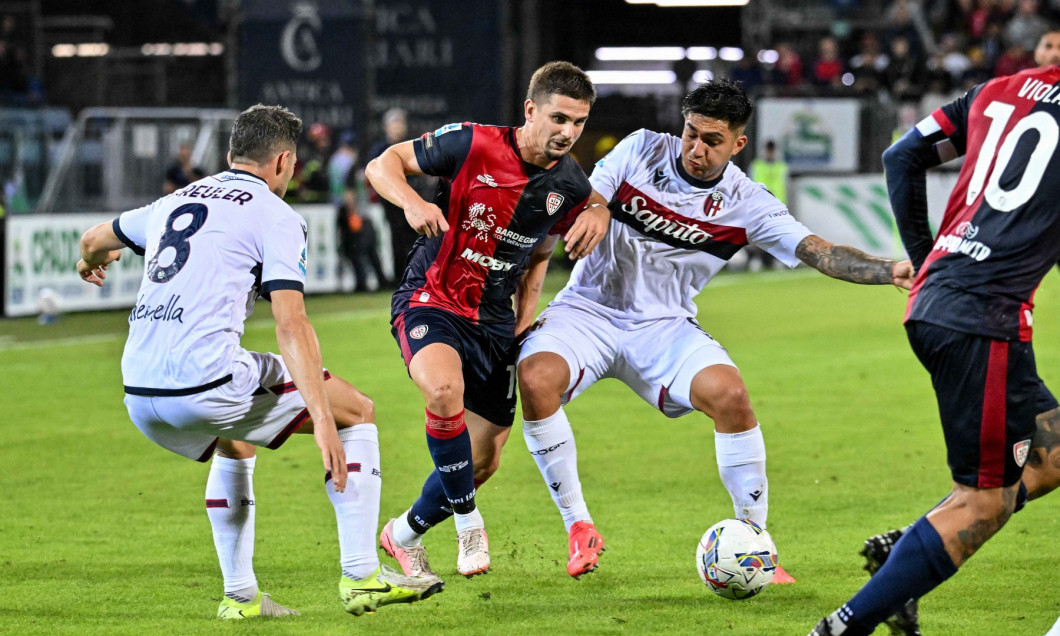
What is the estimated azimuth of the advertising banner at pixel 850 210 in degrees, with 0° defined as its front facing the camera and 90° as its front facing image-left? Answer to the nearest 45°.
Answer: approximately 0°

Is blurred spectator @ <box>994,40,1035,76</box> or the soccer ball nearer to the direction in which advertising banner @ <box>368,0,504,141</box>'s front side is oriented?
the soccer ball

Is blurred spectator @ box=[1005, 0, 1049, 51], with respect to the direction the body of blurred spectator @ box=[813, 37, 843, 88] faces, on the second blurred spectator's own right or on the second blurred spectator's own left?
on the second blurred spectator's own left

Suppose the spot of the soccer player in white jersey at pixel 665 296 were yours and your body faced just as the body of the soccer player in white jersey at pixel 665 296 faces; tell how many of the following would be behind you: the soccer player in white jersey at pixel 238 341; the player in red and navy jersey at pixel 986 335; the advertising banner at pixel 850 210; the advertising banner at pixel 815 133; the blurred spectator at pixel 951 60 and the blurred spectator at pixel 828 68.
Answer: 4

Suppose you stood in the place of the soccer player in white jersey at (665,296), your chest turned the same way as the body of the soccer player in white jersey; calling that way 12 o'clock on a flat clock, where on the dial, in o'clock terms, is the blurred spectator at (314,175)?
The blurred spectator is roughly at 5 o'clock from the soccer player in white jersey.

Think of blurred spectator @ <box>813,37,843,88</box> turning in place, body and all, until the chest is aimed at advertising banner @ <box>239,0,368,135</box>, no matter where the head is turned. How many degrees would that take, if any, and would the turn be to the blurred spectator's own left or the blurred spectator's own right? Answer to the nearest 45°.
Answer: approximately 45° to the blurred spectator's own right

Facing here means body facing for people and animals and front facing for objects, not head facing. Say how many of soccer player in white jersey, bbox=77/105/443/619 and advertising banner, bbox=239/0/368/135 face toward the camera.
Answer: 1

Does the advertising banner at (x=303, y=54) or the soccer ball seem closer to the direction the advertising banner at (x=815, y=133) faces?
the soccer ball

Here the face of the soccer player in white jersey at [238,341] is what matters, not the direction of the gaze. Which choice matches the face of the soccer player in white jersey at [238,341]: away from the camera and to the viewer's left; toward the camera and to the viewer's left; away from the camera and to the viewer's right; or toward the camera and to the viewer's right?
away from the camera and to the viewer's right

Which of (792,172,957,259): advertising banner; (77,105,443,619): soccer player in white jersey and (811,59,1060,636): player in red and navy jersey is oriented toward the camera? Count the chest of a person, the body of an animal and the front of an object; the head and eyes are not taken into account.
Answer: the advertising banner

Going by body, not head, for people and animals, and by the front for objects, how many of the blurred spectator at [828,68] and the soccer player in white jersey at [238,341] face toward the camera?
1

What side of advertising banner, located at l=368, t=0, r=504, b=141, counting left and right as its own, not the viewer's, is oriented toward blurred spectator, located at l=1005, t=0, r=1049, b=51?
left

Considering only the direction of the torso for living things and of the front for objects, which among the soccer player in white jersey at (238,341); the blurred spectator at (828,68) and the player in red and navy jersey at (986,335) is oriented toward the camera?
the blurred spectator

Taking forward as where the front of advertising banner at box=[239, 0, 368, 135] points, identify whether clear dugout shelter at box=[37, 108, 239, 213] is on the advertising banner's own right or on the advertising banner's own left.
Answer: on the advertising banner's own right
